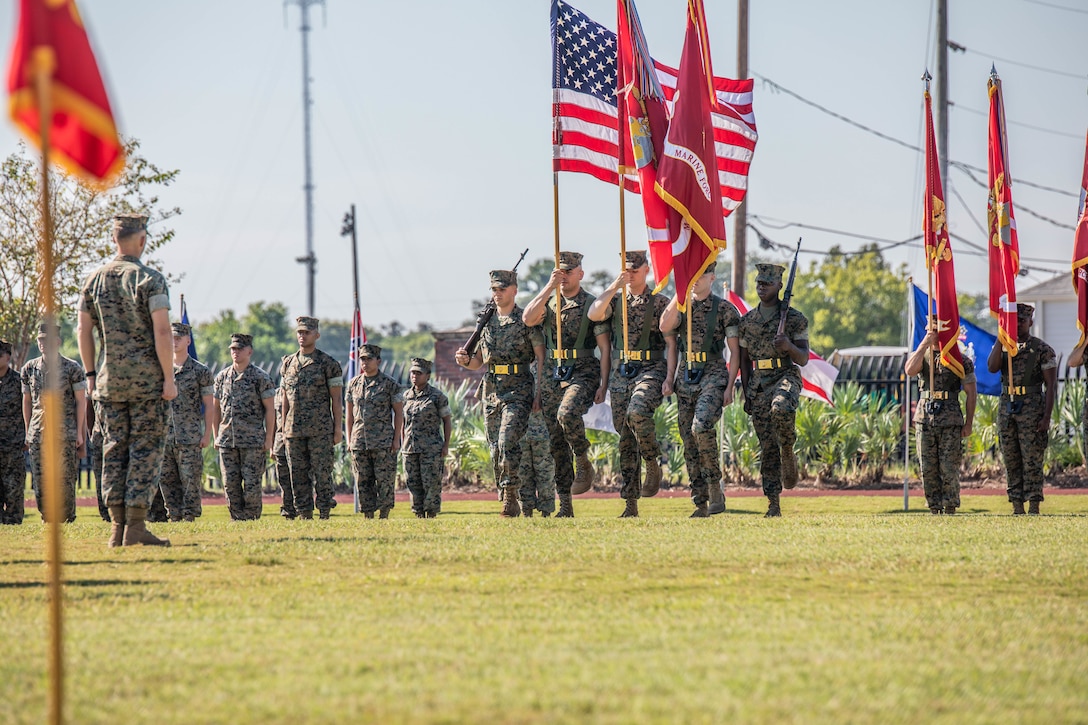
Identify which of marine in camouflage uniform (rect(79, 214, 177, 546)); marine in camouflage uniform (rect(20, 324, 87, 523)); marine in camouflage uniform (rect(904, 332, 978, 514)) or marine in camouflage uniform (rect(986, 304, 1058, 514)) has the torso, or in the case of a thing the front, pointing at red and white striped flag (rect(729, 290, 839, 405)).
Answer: marine in camouflage uniform (rect(79, 214, 177, 546))

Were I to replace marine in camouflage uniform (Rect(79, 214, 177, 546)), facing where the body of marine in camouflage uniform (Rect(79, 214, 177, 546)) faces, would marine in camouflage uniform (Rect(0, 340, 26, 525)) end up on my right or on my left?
on my left

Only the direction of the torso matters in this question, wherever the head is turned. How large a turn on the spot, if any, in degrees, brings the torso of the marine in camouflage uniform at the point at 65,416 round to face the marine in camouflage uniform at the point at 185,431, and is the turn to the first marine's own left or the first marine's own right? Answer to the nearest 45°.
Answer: approximately 135° to the first marine's own left

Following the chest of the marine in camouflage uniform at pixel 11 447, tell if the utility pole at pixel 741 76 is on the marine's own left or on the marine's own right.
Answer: on the marine's own left

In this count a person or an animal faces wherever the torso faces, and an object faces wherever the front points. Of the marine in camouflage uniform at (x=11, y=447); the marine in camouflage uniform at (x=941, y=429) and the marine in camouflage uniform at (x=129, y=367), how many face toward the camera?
2

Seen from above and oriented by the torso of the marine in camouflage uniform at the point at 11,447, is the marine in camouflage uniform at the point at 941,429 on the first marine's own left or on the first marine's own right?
on the first marine's own left

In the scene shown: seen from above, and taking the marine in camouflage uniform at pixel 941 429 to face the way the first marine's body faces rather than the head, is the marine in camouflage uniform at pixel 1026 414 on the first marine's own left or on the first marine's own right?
on the first marine's own left
